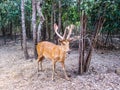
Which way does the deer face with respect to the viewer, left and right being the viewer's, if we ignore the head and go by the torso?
facing the viewer and to the right of the viewer
